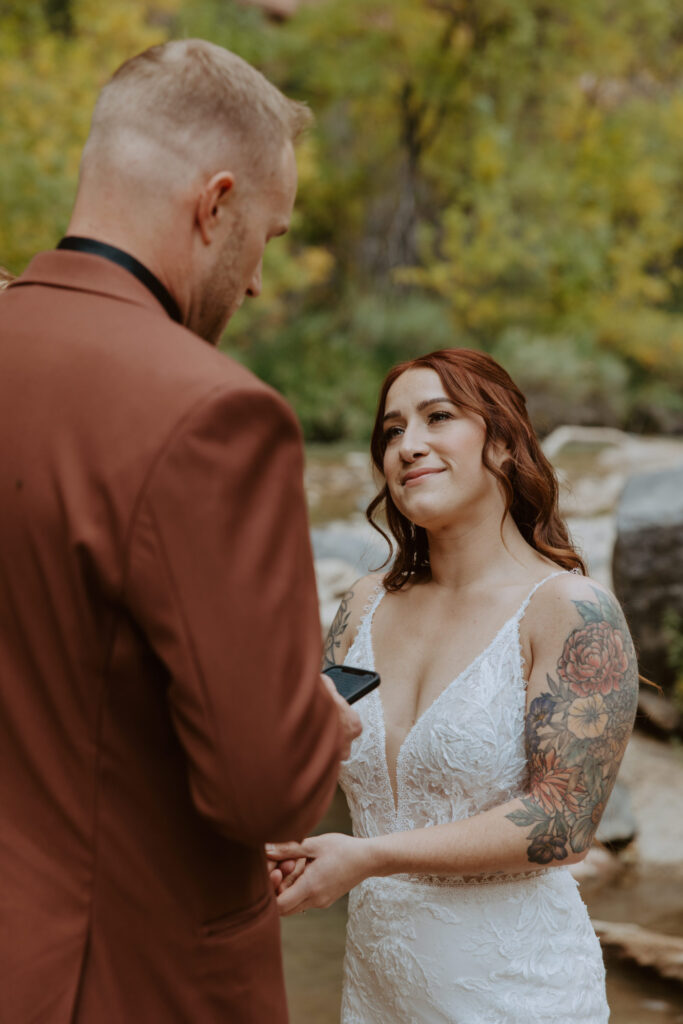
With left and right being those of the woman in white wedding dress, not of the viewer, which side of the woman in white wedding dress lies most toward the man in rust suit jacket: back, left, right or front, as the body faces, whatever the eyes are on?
front

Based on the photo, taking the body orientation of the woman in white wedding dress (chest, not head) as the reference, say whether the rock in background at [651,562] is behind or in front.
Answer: behind

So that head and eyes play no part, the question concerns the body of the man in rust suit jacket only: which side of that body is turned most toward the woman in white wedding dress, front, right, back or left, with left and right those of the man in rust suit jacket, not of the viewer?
front

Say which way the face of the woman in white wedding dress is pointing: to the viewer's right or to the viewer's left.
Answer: to the viewer's left

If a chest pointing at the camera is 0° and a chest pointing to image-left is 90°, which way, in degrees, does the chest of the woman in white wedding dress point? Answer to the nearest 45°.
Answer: approximately 45°

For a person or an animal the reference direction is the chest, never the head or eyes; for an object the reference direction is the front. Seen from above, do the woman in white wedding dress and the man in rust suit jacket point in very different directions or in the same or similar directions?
very different directions

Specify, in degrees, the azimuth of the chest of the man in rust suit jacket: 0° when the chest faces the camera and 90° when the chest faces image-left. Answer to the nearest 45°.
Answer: approximately 225°

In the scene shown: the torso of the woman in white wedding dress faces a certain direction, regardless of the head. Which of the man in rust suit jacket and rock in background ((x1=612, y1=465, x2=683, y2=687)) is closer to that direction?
the man in rust suit jacket

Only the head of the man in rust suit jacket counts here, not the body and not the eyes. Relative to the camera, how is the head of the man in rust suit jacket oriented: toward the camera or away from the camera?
away from the camera

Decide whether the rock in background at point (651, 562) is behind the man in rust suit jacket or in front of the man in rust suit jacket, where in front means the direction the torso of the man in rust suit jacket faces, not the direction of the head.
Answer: in front
